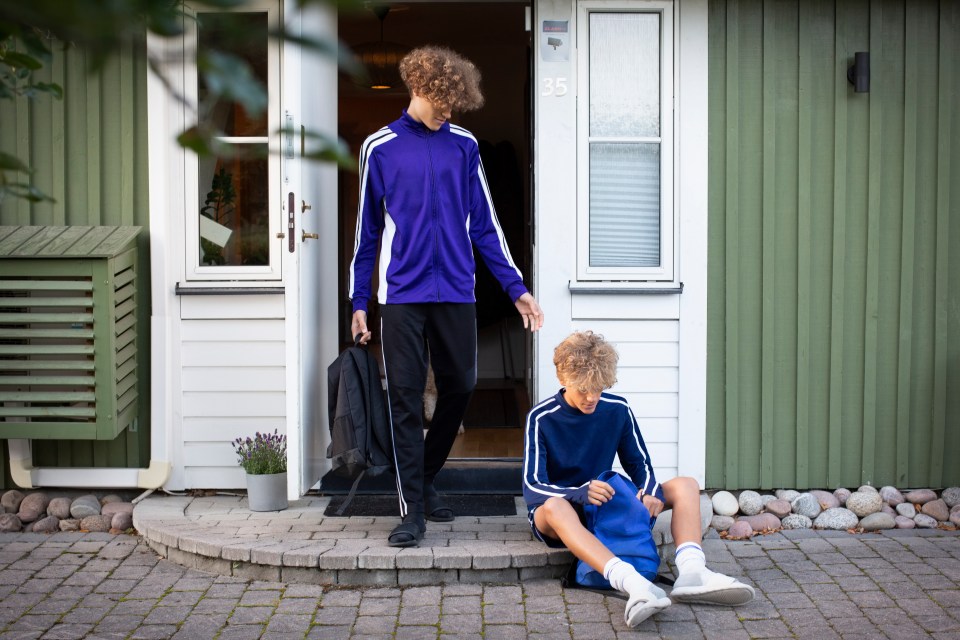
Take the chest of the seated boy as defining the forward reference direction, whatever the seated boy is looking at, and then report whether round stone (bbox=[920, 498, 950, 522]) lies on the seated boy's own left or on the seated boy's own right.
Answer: on the seated boy's own left

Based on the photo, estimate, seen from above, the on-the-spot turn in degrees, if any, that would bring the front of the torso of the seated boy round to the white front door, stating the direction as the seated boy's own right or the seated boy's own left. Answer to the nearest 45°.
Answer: approximately 180°

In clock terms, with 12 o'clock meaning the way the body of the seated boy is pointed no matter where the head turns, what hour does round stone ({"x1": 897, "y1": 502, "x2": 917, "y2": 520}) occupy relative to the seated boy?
The round stone is roughly at 9 o'clock from the seated boy.

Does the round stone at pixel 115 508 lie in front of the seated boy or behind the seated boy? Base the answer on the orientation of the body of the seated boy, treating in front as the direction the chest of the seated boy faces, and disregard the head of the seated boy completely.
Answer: behind

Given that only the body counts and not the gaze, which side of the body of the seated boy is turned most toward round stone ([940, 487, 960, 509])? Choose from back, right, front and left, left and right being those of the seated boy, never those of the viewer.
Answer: left

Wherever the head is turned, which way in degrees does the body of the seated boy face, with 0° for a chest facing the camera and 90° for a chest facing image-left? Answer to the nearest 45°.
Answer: approximately 315°

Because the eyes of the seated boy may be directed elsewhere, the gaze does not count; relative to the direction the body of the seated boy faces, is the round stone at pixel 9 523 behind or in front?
behind

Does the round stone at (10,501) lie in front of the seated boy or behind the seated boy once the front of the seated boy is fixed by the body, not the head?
behind

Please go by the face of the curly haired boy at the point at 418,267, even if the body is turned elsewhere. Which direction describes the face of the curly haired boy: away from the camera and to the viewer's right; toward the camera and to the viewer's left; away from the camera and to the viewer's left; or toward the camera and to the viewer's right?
toward the camera and to the viewer's right

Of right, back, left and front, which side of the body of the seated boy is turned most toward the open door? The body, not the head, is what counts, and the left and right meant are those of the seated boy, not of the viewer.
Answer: back

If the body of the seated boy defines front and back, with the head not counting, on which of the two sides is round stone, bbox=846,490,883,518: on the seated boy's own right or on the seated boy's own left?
on the seated boy's own left
